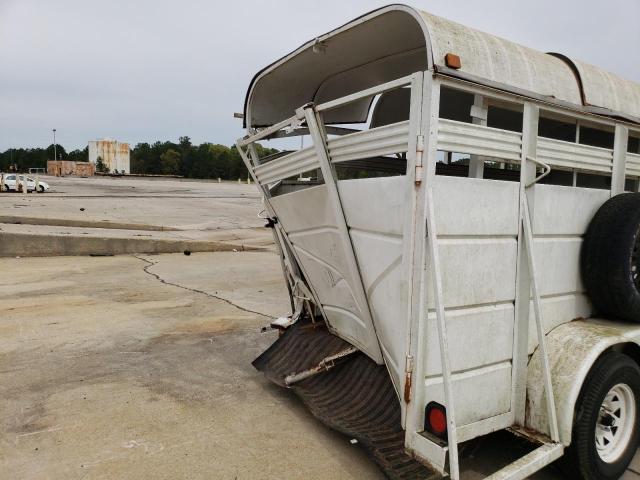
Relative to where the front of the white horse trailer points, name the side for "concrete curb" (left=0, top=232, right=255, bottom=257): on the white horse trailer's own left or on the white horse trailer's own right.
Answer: on the white horse trailer's own left

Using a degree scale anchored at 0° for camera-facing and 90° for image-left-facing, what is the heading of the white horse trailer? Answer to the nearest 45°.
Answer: approximately 225°

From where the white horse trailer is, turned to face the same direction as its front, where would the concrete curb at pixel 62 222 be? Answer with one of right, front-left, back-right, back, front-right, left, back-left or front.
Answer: left
